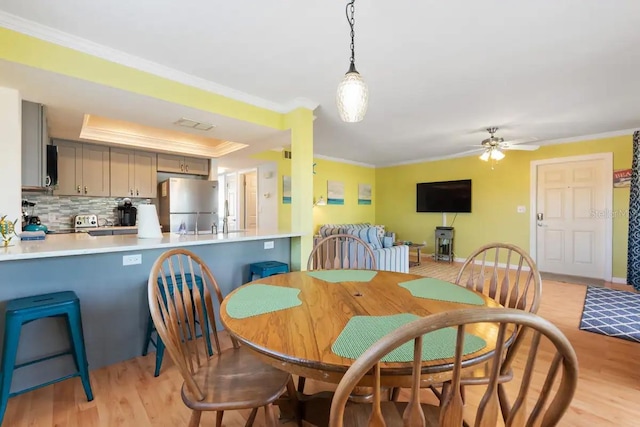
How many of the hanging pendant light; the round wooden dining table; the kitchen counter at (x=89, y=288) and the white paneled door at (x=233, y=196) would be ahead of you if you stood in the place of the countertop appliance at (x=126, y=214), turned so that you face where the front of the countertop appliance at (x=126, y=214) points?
3

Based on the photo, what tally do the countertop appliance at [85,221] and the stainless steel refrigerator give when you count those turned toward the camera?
2

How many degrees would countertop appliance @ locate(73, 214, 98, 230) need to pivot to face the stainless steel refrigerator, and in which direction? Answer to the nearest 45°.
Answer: approximately 90° to its left

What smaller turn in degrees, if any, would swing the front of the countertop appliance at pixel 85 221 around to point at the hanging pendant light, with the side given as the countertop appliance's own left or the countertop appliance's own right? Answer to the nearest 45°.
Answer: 0° — it already faces it

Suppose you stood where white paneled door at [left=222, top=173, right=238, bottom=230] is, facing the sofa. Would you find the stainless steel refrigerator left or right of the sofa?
right

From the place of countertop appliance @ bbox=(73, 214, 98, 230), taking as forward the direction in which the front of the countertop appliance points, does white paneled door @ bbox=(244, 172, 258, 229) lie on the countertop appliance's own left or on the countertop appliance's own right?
on the countertop appliance's own left
